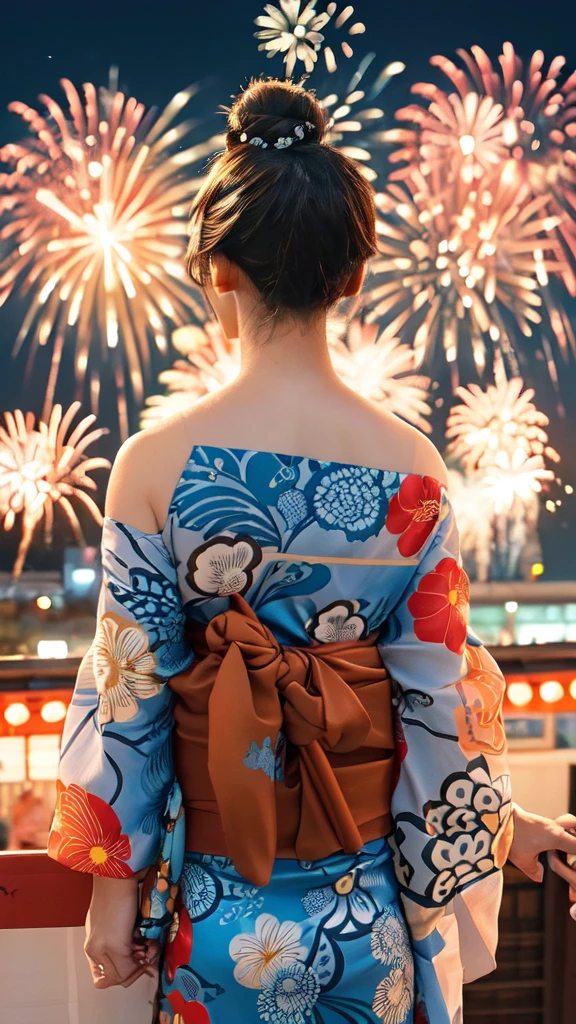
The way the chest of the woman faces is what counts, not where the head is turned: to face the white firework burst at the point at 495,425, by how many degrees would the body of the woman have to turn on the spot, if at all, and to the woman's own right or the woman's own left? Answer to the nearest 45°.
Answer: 0° — they already face it

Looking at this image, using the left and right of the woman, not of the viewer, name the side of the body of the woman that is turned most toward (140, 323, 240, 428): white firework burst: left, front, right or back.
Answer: front

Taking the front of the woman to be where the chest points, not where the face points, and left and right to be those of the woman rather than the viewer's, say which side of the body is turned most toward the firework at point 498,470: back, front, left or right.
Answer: front

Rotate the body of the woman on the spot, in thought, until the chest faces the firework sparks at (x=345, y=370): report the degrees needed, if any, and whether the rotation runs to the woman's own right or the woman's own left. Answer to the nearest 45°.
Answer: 0° — they already face it

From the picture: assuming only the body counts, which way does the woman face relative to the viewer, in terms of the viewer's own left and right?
facing away from the viewer

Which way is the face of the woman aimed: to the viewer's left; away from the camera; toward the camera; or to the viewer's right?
away from the camera
